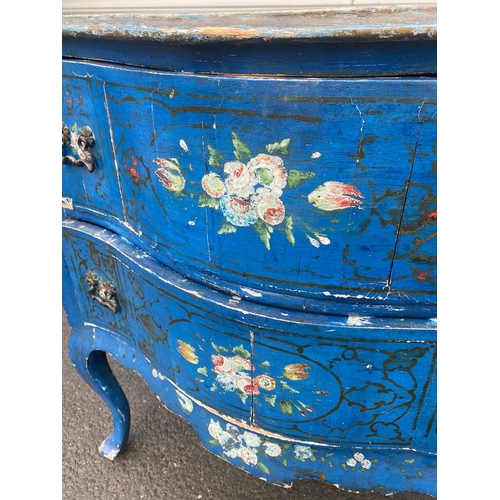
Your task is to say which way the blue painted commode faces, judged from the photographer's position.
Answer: facing the viewer and to the left of the viewer
